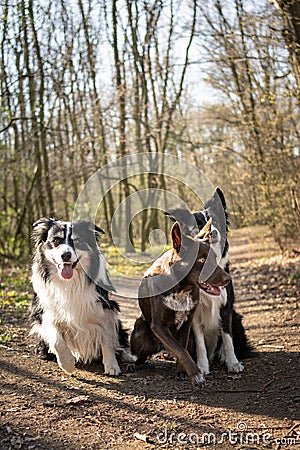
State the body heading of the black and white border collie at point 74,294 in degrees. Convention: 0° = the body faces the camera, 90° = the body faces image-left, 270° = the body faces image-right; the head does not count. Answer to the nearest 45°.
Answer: approximately 0°

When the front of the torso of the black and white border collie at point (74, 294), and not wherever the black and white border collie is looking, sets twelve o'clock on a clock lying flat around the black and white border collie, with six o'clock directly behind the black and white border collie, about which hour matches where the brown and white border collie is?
The brown and white border collie is roughly at 10 o'clock from the black and white border collie.

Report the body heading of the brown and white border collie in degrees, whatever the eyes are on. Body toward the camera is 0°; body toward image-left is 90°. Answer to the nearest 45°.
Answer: approximately 315°

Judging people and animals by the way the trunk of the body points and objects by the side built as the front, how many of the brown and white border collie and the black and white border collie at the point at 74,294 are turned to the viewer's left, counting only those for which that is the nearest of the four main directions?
0

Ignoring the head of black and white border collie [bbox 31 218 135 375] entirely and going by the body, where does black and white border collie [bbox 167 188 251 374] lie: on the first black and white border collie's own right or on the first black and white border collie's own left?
on the first black and white border collie's own left

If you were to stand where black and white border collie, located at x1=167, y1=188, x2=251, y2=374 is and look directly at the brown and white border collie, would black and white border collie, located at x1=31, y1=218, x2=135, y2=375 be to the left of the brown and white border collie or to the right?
right
